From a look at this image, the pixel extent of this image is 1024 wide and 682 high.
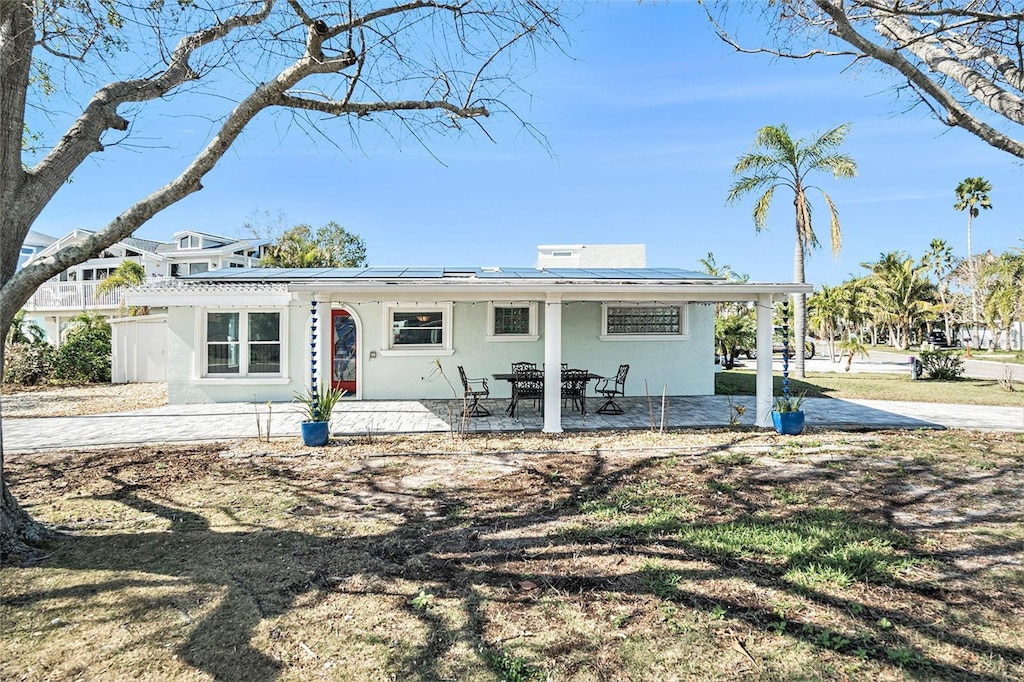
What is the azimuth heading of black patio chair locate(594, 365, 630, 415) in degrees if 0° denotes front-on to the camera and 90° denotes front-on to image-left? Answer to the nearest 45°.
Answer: approximately 90°

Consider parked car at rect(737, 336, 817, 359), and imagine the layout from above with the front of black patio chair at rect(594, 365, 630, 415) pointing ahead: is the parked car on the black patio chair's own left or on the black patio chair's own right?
on the black patio chair's own right

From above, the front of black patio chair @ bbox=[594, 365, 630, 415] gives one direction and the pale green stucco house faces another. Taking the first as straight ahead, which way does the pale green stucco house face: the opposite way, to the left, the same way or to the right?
to the left

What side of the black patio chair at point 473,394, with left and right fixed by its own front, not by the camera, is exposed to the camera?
right

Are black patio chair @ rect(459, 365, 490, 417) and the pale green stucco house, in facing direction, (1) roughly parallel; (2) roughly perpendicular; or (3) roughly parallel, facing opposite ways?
roughly perpendicular

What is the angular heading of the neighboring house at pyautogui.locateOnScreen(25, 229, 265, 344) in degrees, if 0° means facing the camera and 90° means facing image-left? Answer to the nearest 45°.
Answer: approximately 45°

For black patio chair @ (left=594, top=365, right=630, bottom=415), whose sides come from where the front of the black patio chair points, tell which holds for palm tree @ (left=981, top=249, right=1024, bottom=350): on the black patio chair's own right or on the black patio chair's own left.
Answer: on the black patio chair's own right

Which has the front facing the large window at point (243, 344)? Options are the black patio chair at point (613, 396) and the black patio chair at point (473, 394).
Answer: the black patio chair at point (613, 396)

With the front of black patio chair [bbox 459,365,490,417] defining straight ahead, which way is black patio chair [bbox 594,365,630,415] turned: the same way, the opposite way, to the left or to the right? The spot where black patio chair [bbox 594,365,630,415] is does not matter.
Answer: the opposite way

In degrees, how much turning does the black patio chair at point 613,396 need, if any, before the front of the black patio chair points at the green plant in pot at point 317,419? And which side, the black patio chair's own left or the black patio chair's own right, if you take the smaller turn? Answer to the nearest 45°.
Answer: approximately 45° to the black patio chair's own left

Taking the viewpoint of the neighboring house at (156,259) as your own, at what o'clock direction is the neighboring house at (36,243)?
the neighboring house at (36,243) is roughly at 3 o'clock from the neighboring house at (156,259).

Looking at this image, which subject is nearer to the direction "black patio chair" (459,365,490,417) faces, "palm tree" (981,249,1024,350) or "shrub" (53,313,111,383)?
the palm tree

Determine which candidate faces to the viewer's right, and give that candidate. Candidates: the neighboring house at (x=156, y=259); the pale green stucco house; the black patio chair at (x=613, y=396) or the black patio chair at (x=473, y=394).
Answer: the black patio chair at (x=473, y=394)

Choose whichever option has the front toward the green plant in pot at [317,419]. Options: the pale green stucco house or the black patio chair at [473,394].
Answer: the pale green stucco house
